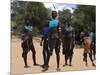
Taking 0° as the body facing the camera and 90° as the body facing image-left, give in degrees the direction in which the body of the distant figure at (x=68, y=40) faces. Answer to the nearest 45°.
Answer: approximately 0°
